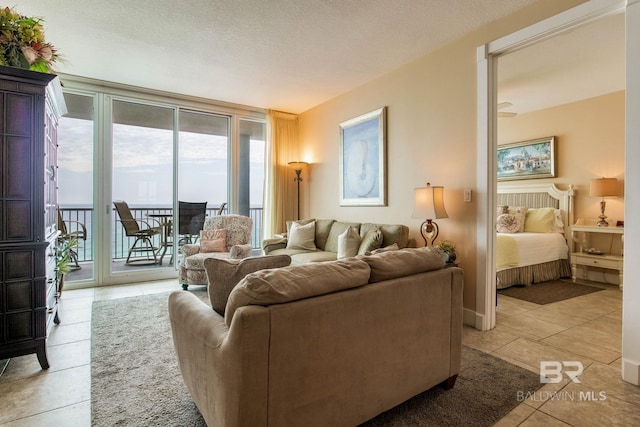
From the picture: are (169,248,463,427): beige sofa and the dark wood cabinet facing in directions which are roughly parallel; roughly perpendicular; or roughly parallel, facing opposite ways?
roughly perpendicular

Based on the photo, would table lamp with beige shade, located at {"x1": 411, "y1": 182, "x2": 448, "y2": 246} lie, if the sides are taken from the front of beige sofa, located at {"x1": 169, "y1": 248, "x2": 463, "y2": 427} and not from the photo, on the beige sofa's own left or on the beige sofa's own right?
on the beige sofa's own right

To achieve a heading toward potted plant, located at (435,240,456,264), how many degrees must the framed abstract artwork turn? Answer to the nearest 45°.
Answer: approximately 90° to its left

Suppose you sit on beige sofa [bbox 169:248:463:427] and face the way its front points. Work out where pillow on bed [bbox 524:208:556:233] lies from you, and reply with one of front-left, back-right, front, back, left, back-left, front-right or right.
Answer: right

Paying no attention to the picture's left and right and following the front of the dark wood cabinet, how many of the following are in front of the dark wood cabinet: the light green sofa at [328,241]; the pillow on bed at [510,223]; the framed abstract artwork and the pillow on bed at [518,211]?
4

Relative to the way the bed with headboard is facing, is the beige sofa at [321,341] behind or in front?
in front

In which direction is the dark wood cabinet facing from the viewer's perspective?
to the viewer's right

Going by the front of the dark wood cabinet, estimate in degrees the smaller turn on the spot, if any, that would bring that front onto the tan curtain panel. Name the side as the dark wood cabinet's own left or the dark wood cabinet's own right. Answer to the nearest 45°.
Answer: approximately 45° to the dark wood cabinet's own left

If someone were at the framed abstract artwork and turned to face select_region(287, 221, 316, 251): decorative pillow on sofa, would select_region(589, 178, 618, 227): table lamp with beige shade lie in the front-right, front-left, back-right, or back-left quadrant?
back-right
